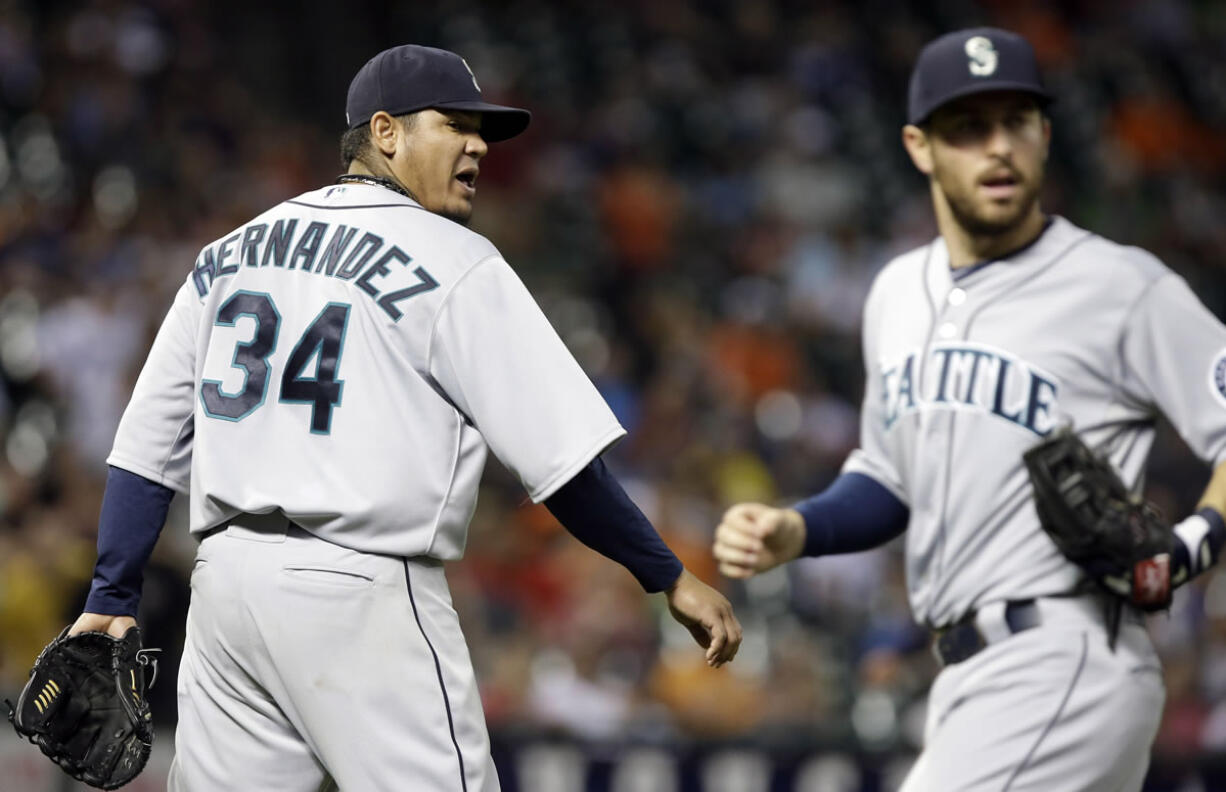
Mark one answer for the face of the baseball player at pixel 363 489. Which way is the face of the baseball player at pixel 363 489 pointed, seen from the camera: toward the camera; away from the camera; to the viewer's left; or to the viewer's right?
to the viewer's right

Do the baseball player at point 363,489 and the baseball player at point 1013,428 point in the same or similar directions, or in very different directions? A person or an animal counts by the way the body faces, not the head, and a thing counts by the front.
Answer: very different directions

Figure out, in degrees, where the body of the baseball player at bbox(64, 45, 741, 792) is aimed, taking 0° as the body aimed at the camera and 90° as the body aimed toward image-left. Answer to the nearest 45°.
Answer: approximately 225°

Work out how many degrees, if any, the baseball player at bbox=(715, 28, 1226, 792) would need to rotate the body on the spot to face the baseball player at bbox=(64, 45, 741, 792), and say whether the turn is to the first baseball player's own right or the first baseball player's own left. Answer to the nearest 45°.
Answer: approximately 90° to the first baseball player's own right

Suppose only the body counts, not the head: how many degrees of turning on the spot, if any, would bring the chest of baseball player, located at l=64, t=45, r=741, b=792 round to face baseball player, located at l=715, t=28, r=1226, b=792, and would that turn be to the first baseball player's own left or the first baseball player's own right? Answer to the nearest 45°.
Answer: approximately 45° to the first baseball player's own right
